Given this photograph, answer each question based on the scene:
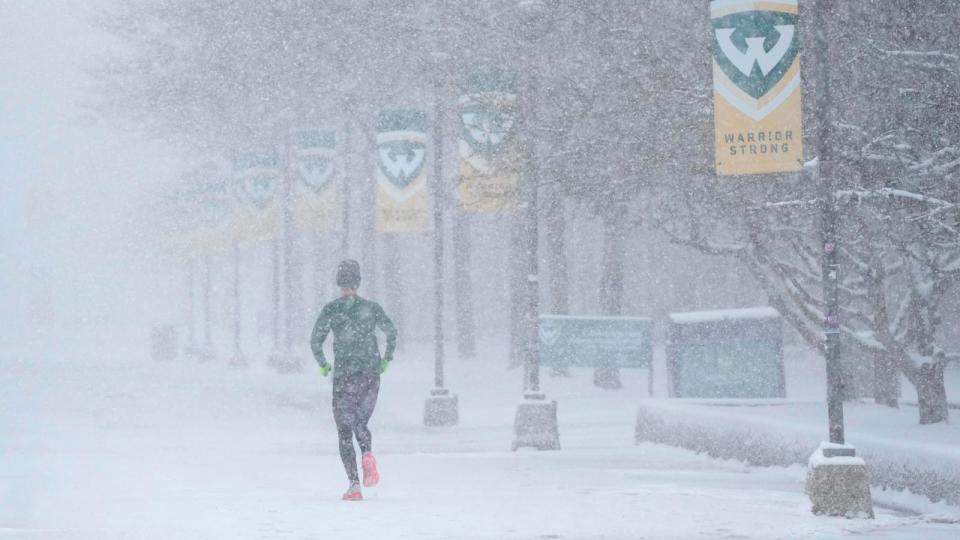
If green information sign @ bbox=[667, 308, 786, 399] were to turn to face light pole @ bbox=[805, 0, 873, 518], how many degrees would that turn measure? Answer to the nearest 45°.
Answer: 0° — it already faces it

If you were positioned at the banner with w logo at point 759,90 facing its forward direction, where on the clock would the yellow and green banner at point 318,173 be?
The yellow and green banner is roughly at 5 o'clock from the banner with w logo.

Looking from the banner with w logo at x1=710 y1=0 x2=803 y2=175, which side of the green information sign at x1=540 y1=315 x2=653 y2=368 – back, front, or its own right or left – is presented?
front

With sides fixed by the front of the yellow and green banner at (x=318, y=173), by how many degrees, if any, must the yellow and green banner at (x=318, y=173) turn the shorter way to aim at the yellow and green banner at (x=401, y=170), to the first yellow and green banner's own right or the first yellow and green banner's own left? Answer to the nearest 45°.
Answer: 0° — it already faces it

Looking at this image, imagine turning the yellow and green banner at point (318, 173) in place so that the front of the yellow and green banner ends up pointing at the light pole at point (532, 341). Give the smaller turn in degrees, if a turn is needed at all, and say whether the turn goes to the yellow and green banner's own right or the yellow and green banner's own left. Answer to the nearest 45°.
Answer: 0° — it already faces it

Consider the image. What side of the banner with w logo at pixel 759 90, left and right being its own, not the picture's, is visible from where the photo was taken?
front

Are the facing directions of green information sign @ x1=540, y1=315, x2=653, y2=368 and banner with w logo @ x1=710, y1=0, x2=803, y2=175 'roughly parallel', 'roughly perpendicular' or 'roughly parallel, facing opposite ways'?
roughly parallel

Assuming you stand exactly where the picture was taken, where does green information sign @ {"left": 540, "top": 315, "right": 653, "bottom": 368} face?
facing the viewer

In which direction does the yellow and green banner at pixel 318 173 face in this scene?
toward the camera

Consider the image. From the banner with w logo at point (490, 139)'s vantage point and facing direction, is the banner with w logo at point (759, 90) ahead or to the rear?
ahead

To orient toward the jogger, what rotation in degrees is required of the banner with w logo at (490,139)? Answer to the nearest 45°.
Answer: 0° — it already faces them

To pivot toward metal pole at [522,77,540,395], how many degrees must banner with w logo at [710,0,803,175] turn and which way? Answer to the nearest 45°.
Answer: approximately 135° to its right

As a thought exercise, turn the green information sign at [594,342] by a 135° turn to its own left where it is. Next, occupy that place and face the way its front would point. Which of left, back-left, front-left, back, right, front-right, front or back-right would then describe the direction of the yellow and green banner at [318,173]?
left
